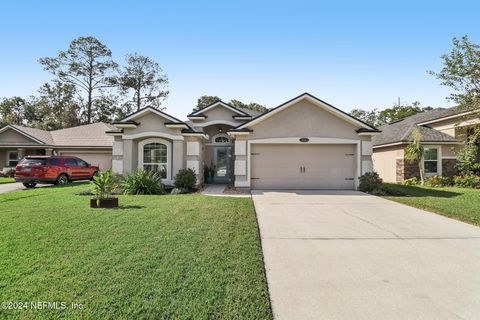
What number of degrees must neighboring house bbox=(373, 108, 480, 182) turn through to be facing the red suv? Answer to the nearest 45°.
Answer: approximately 90° to its right

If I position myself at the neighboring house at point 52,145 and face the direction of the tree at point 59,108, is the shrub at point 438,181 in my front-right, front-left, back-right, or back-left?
back-right

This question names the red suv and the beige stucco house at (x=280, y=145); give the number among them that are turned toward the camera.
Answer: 1

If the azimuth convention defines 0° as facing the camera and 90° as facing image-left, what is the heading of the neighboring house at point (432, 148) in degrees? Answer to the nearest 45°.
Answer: approximately 315°

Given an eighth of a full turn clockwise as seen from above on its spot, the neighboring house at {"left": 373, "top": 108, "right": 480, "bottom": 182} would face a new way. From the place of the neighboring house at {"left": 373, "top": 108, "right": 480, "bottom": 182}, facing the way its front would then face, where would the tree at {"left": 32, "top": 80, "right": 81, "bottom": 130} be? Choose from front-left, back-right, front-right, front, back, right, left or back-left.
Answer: right

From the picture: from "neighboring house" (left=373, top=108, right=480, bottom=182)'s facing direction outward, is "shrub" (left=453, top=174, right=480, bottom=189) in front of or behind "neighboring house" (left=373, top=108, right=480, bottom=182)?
in front

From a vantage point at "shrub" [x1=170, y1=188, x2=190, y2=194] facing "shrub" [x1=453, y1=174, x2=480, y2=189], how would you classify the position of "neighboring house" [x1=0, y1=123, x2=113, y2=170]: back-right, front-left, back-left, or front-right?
back-left

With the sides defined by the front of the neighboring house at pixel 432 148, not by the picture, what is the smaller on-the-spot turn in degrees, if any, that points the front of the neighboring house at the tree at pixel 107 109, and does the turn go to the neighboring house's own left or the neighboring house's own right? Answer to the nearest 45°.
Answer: approximately 135° to the neighboring house's own right

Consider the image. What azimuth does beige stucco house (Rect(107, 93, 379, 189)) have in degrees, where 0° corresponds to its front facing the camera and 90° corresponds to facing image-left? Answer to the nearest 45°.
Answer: approximately 0°

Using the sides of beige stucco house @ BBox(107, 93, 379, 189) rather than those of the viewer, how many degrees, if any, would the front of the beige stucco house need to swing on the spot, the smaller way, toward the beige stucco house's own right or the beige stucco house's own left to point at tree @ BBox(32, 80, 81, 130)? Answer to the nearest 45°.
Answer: approximately 135° to the beige stucco house's own right
